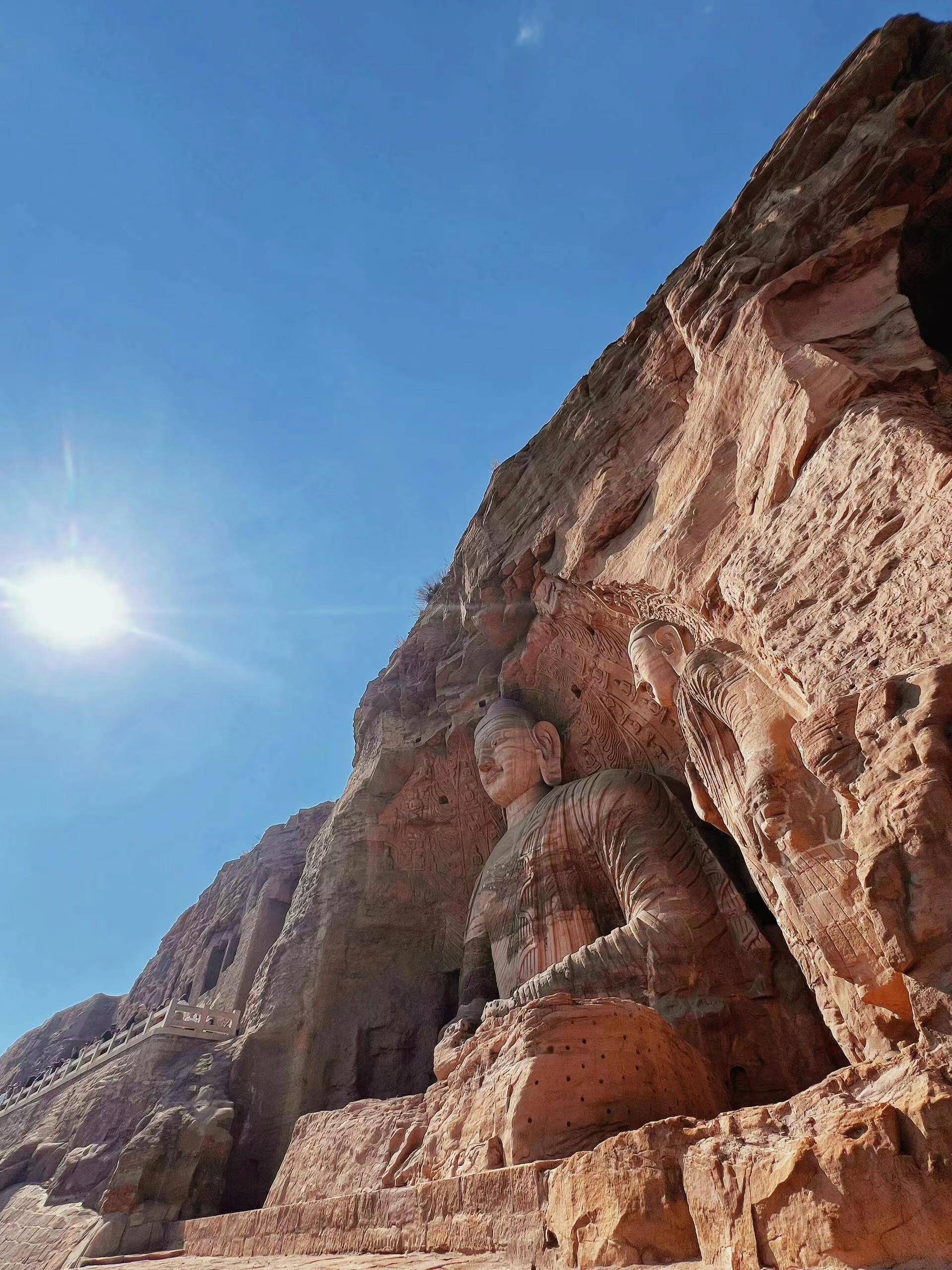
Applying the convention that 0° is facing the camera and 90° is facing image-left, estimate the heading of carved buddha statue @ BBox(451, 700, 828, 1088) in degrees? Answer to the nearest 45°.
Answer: approximately 45°

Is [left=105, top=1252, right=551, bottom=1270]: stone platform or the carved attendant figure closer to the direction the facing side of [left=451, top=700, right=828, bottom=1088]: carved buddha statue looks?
the stone platform

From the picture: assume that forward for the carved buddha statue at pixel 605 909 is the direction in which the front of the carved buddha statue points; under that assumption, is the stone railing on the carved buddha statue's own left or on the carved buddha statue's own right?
on the carved buddha statue's own right
